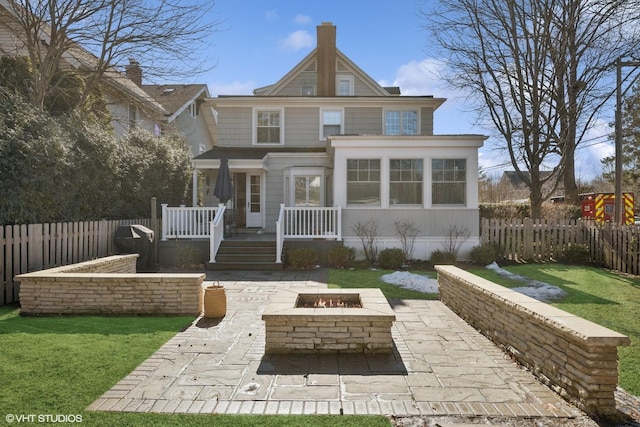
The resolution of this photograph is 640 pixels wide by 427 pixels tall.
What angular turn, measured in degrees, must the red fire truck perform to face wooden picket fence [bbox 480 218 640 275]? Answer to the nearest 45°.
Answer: approximately 135° to its left

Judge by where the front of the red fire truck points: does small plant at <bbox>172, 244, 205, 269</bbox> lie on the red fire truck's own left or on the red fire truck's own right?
on the red fire truck's own left

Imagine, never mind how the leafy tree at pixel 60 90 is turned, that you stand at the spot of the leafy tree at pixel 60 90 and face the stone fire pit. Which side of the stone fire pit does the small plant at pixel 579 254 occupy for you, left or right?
left

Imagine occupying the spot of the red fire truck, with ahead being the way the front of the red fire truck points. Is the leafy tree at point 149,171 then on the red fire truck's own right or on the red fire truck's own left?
on the red fire truck's own left

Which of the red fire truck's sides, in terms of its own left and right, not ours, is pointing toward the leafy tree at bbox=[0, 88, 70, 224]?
left

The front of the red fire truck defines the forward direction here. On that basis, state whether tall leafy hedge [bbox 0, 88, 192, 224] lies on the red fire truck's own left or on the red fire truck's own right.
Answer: on the red fire truck's own left

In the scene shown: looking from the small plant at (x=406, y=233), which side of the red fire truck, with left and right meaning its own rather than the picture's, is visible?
left

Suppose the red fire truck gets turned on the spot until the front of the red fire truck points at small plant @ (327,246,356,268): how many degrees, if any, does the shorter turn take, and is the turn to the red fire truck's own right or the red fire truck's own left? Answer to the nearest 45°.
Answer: approximately 90° to the red fire truck's own left

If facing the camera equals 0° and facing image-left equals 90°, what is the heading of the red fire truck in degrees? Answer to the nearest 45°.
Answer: approximately 135°

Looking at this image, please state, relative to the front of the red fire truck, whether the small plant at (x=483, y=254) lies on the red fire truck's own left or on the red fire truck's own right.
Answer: on the red fire truck's own left

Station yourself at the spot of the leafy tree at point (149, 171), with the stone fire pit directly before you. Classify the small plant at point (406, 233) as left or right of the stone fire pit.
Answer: left

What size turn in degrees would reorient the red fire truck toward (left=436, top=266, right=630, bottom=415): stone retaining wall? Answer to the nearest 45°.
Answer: approximately 135° to its left

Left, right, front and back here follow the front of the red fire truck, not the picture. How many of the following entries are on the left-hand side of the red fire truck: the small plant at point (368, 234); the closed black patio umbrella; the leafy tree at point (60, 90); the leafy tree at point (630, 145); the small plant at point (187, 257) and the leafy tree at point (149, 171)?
5

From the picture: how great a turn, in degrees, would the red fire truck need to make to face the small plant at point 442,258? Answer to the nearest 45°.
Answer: approximately 90° to its left

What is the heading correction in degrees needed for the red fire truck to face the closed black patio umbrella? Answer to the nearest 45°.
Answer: approximately 90° to its left

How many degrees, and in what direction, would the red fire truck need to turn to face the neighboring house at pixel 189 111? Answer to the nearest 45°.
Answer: approximately 45° to its left
